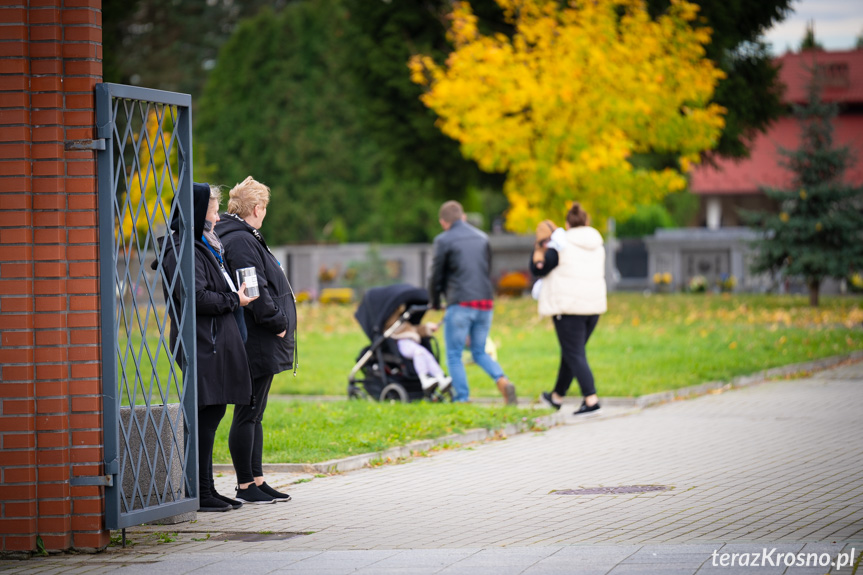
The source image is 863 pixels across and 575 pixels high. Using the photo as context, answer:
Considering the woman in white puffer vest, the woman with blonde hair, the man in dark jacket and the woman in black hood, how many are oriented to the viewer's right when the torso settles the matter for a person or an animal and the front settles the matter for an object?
2

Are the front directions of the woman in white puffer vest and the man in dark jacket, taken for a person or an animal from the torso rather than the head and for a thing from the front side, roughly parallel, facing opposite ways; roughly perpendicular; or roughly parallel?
roughly parallel

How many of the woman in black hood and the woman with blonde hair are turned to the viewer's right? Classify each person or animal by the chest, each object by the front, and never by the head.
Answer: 2

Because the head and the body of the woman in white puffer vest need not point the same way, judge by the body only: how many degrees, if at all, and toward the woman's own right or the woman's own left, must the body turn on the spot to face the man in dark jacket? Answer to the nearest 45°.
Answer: approximately 45° to the woman's own left

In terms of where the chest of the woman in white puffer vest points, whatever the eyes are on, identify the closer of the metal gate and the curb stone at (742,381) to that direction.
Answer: the curb stone

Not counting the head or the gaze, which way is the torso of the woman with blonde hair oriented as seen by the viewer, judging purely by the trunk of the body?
to the viewer's right

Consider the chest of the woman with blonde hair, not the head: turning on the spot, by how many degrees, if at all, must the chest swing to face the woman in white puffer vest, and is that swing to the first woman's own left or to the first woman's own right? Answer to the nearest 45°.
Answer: approximately 45° to the first woman's own left

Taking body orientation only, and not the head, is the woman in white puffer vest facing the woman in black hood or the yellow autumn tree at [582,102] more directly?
the yellow autumn tree

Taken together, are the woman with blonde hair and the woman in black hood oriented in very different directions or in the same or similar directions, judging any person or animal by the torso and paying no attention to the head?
same or similar directions

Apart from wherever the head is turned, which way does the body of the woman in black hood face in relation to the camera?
to the viewer's right

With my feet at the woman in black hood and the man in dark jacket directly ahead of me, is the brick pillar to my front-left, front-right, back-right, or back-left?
back-left

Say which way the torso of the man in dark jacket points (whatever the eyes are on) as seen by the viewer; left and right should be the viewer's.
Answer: facing away from the viewer and to the left of the viewer

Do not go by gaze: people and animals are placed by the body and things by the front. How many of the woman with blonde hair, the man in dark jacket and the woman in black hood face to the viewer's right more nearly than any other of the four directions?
2

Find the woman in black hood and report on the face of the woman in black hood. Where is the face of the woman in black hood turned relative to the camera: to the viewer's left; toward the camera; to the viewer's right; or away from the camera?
to the viewer's right

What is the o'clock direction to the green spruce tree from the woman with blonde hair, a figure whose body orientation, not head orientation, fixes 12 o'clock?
The green spruce tree is roughly at 10 o'clock from the woman with blonde hair.

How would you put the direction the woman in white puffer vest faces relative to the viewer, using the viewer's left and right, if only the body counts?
facing away from the viewer and to the left of the viewer

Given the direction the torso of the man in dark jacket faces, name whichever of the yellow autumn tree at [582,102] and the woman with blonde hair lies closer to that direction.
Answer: the yellow autumn tree
